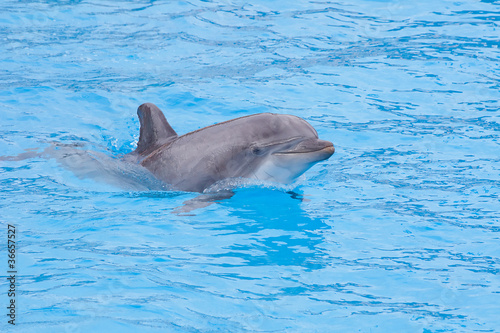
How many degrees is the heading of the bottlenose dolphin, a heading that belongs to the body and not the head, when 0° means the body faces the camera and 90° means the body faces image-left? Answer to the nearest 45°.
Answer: approximately 270°
